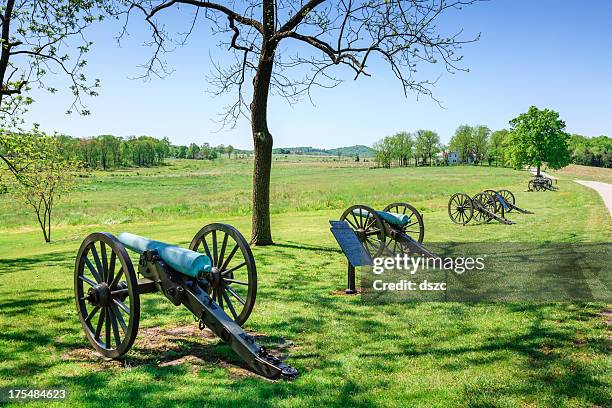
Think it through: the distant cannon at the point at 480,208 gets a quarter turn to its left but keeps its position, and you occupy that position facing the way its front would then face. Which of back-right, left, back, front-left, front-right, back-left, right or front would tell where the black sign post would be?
front-left

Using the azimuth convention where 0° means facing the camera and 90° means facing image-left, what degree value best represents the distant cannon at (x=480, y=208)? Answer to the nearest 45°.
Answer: approximately 135°
